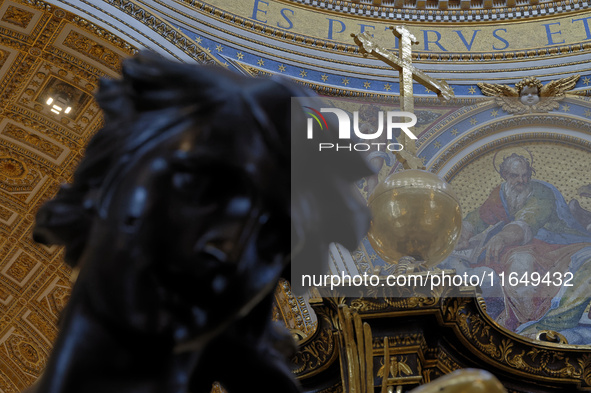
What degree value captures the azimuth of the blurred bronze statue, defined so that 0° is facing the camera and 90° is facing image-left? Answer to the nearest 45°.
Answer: approximately 315°

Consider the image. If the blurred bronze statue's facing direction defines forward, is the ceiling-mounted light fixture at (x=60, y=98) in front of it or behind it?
behind
